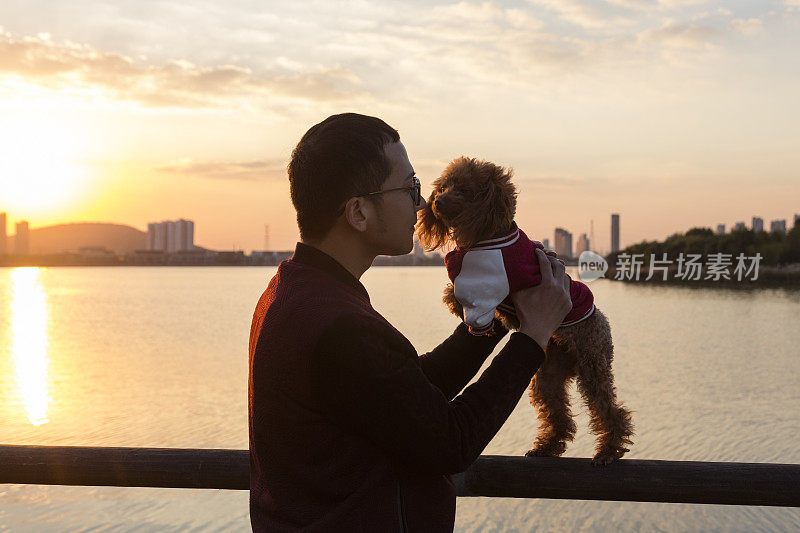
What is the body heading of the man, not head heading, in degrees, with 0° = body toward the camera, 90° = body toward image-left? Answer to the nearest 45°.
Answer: approximately 270°

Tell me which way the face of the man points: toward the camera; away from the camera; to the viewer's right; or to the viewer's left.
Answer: to the viewer's right

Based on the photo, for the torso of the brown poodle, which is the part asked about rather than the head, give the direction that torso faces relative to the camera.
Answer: to the viewer's left
